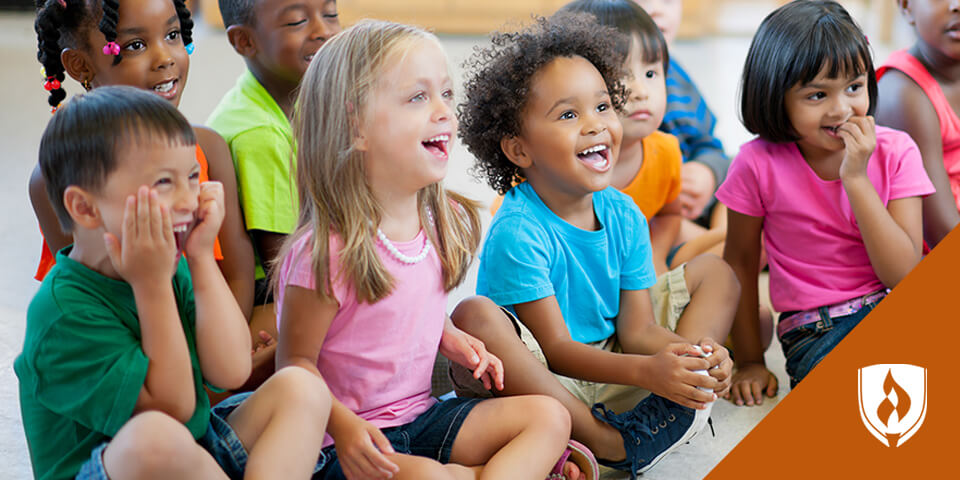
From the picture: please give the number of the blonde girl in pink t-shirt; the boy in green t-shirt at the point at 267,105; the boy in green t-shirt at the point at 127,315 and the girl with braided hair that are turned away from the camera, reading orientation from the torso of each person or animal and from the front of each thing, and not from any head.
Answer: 0

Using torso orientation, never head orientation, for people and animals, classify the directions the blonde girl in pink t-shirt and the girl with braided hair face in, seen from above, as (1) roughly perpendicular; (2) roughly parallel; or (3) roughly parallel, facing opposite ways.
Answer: roughly parallel

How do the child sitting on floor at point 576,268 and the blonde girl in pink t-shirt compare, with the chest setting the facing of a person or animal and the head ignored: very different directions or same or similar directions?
same or similar directions

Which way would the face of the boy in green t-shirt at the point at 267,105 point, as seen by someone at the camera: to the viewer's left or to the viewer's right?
to the viewer's right

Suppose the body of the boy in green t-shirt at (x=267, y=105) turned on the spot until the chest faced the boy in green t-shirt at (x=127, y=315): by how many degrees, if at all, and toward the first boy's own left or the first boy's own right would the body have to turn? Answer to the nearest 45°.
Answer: approximately 45° to the first boy's own right

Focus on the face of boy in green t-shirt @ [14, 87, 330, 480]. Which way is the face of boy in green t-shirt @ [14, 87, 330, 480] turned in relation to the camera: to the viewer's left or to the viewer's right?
to the viewer's right

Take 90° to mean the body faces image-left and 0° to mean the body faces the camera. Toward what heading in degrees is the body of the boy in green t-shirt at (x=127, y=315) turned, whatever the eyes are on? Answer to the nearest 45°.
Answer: approximately 315°

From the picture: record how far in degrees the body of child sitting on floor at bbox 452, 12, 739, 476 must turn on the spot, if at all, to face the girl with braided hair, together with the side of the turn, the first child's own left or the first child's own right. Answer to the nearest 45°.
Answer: approximately 135° to the first child's own right

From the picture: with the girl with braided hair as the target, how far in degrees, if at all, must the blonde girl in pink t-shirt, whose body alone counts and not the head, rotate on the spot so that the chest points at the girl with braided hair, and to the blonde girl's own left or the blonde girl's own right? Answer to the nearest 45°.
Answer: approximately 180°

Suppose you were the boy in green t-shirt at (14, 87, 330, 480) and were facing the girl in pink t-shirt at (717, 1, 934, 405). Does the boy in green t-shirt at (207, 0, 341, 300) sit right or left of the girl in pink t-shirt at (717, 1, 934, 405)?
left

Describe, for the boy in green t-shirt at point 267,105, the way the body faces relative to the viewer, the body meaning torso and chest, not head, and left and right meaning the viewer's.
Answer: facing the viewer and to the right of the viewer
